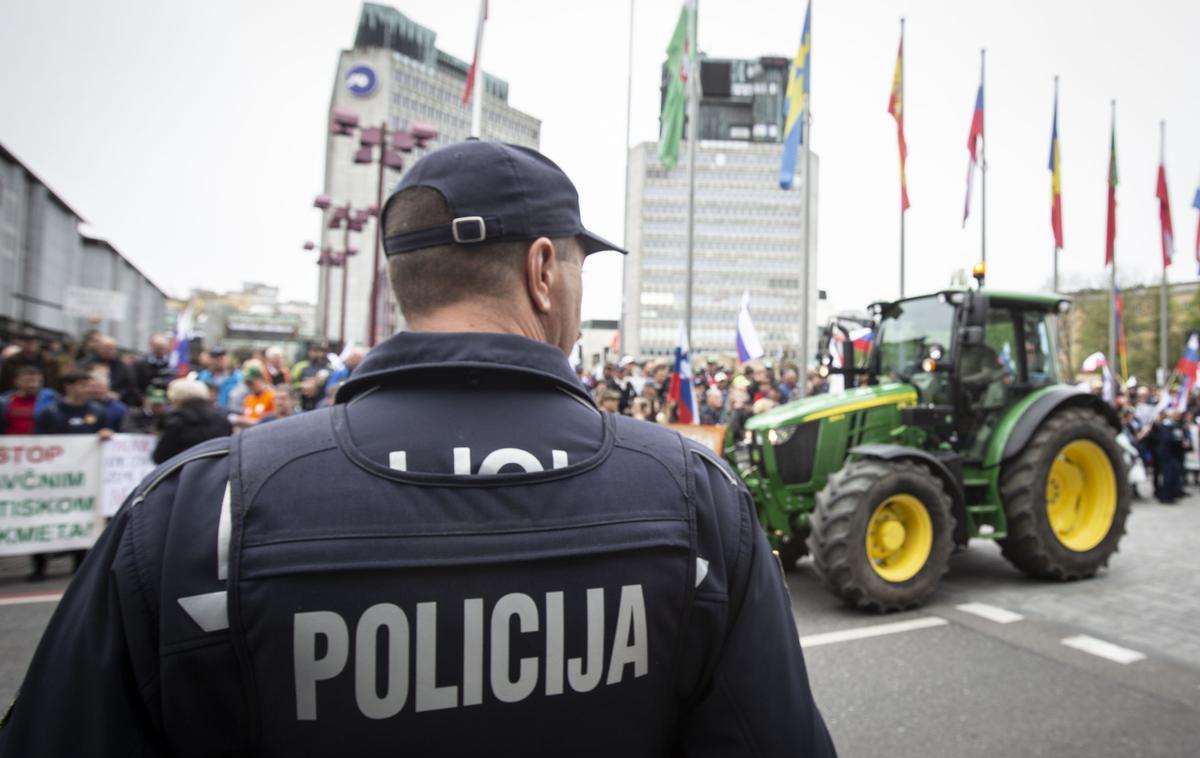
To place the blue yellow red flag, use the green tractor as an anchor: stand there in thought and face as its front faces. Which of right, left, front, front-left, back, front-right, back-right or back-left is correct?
back-right

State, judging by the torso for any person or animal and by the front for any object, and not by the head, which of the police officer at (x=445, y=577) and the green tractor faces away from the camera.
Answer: the police officer

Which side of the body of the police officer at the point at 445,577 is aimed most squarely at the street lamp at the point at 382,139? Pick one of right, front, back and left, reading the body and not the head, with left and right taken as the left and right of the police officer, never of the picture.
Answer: front

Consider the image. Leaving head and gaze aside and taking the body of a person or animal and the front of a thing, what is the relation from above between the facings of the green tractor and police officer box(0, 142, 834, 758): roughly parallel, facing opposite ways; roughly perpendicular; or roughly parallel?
roughly perpendicular

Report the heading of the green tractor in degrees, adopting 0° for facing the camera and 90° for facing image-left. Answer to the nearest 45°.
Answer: approximately 45°

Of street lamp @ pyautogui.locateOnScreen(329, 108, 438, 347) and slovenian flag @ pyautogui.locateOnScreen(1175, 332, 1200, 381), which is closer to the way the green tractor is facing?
the street lamp

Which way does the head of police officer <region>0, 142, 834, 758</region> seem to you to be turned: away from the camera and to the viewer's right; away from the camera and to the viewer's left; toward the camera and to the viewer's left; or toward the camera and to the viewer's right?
away from the camera and to the viewer's right

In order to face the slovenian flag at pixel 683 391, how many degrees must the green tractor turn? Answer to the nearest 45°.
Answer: approximately 90° to its right

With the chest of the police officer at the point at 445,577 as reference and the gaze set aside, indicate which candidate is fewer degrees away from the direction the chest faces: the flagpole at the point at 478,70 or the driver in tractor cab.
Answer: the flagpole

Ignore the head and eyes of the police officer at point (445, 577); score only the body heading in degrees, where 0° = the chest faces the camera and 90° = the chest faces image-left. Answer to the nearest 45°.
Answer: approximately 180°

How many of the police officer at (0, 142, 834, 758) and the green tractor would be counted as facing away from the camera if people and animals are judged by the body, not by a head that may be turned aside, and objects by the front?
1

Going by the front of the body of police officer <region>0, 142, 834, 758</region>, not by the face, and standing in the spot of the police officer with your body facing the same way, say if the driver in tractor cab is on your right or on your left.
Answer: on your right

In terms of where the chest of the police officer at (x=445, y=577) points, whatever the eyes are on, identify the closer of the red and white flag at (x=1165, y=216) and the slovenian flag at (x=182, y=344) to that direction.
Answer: the slovenian flag

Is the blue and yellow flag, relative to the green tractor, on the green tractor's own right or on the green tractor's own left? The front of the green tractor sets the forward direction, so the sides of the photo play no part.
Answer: on the green tractor's own right

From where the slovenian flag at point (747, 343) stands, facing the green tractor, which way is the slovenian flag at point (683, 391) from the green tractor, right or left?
right

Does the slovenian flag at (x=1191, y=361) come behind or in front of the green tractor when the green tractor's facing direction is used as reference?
behind
